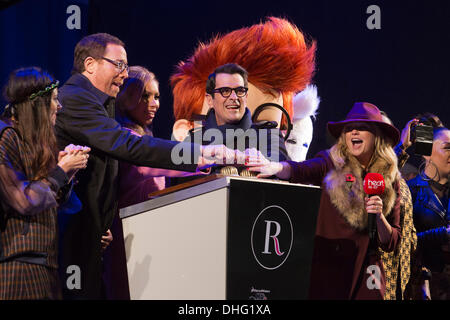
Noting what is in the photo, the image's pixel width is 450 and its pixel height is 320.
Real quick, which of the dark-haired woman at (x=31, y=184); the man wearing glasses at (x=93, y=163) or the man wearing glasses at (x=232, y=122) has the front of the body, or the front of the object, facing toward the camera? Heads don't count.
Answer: the man wearing glasses at (x=232, y=122)

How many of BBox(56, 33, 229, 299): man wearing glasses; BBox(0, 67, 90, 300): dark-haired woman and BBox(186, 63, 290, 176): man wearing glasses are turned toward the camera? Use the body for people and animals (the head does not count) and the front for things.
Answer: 1

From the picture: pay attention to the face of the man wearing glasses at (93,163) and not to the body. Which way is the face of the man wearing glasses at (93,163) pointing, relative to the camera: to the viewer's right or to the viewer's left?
to the viewer's right

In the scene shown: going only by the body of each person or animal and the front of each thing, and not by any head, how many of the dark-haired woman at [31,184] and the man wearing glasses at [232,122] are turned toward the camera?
1

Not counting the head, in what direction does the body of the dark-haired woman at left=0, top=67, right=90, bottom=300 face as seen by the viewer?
to the viewer's right

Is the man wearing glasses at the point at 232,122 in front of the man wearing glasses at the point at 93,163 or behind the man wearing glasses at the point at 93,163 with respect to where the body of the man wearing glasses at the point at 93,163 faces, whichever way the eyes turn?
in front

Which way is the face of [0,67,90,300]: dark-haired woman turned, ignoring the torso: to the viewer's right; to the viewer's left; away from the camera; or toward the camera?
to the viewer's right

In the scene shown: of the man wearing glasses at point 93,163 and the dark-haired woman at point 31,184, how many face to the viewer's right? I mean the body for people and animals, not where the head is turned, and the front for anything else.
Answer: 2

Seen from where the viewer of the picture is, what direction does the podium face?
facing the viewer and to the right of the viewer

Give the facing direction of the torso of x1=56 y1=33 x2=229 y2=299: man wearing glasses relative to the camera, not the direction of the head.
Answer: to the viewer's right

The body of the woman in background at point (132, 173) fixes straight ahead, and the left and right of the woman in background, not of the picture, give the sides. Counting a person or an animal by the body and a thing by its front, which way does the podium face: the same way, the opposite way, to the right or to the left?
the same way

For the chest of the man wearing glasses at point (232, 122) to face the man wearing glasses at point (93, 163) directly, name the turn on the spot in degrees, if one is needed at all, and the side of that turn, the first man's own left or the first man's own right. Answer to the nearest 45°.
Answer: approximately 90° to the first man's own right

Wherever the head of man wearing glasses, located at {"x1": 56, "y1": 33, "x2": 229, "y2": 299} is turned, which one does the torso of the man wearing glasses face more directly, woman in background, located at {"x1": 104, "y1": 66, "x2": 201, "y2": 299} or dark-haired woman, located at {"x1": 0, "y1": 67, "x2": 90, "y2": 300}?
the woman in background

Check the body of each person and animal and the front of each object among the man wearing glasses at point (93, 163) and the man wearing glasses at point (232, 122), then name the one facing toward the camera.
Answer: the man wearing glasses at point (232, 122)

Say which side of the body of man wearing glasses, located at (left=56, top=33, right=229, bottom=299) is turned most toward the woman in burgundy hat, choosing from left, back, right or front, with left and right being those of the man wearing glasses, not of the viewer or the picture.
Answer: front

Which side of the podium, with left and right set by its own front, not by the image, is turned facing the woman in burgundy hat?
left

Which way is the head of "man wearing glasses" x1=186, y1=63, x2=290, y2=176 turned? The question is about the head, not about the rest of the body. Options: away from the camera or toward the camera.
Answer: toward the camera

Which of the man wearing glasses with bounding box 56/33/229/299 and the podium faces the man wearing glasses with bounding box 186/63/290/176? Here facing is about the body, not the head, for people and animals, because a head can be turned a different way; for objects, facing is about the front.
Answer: the man wearing glasses with bounding box 56/33/229/299
